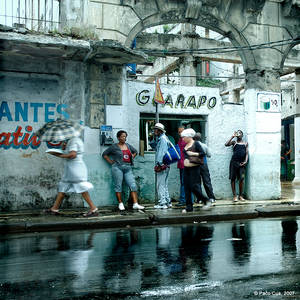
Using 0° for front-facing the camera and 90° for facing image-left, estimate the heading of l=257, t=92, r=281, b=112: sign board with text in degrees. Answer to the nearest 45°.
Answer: approximately 0°

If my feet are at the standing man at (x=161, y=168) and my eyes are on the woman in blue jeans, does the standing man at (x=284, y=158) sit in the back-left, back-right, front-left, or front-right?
back-right

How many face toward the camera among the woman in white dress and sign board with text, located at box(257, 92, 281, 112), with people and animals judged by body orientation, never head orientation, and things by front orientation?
1

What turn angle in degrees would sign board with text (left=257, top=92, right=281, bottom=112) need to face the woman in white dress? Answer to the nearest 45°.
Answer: approximately 45° to its right

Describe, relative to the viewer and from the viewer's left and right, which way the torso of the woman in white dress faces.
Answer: facing to the left of the viewer

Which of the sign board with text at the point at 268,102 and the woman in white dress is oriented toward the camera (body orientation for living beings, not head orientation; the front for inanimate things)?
the sign board with text

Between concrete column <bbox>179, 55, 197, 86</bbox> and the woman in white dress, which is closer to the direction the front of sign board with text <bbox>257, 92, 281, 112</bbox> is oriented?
the woman in white dress

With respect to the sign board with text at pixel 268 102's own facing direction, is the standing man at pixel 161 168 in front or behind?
in front

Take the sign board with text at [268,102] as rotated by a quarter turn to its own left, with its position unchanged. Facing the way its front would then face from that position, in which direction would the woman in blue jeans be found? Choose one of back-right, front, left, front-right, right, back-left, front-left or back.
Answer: back-right

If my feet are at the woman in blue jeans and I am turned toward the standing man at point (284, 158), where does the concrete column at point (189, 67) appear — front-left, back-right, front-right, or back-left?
front-left
